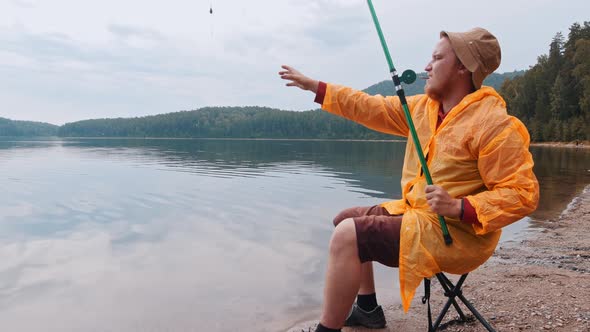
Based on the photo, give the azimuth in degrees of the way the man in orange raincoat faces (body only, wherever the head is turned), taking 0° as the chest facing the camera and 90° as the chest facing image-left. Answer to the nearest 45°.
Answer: approximately 90°

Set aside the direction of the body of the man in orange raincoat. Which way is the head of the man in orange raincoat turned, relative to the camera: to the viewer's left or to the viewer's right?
to the viewer's left
